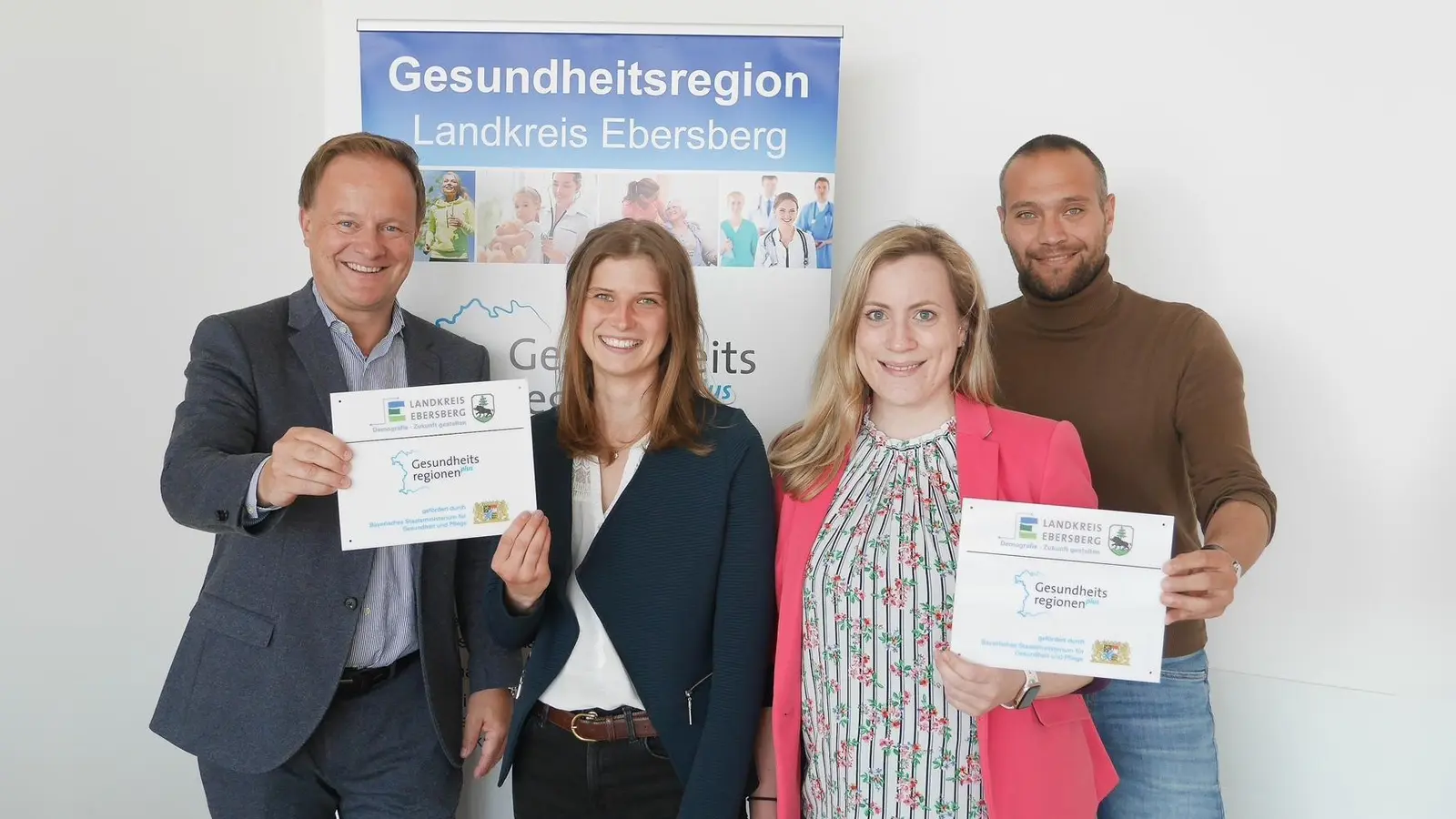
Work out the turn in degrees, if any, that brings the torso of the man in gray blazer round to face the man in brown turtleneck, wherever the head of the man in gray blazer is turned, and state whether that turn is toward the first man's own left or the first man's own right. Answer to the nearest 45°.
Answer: approximately 45° to the first man's own left

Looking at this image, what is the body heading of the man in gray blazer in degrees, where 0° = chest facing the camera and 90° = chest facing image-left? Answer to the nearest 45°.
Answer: approximately 315°

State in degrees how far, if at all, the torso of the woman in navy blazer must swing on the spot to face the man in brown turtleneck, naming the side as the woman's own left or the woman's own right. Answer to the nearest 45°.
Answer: approximately 135° to the woman's own left

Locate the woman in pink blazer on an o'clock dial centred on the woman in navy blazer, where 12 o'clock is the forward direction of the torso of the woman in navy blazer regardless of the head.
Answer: The woman in pink blazer is roughly at 8 o'clock from the woman in navy blazer.

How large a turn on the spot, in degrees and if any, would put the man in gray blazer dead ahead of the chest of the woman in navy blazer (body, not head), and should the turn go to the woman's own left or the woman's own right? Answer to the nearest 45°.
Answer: approximately 45° to the woman's own right
